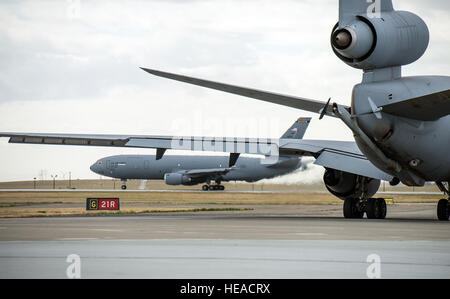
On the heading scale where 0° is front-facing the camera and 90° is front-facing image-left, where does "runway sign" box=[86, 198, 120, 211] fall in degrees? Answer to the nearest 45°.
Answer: approximately 0°

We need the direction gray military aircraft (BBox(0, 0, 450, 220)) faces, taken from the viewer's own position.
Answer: facing away from the viewer and to the right of the viewer

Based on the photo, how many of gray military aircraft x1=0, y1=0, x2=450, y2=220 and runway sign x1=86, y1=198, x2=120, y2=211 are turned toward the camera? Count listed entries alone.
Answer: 1

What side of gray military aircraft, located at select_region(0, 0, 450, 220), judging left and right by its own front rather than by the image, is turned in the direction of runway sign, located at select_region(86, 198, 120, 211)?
left

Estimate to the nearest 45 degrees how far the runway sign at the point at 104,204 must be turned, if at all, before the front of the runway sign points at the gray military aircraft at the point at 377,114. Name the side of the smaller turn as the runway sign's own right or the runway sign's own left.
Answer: approximately 45° to the runway sign's own left
